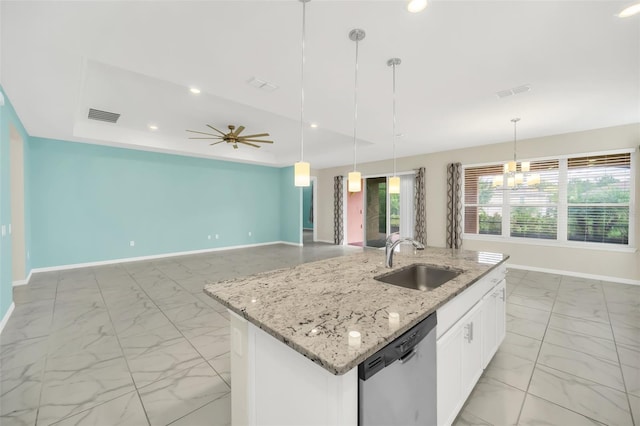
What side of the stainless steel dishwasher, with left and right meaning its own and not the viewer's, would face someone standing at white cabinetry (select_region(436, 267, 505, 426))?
left

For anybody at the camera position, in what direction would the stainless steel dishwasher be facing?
facing the viewer and to the right of the viewer

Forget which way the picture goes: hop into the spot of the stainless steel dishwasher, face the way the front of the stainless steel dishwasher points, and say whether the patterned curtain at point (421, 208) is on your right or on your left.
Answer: on your left

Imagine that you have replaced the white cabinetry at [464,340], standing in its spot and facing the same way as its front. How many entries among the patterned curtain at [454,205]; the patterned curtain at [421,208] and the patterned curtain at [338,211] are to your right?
0

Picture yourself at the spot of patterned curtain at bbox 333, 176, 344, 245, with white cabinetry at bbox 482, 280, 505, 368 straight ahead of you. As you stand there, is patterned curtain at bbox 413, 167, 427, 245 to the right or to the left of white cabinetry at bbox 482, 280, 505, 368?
left

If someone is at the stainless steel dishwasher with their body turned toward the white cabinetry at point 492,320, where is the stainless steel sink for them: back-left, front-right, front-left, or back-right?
front-left

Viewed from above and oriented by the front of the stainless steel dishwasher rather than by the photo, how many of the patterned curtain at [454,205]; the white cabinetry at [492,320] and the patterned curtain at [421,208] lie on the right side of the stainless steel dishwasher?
0

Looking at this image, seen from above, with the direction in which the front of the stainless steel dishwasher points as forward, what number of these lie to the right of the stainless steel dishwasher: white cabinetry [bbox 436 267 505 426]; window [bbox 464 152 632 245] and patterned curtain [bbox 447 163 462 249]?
0

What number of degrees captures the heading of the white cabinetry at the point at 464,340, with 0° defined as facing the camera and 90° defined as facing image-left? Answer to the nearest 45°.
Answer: approximately 270°

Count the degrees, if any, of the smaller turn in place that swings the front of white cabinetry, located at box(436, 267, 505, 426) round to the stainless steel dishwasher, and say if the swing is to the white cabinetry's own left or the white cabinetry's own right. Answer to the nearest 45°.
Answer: approximately 90° to the white cabinetry's own right

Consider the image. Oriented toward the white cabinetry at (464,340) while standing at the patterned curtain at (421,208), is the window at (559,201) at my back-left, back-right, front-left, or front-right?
front-left

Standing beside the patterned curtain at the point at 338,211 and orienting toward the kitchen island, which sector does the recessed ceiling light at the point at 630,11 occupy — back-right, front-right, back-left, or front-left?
front-left

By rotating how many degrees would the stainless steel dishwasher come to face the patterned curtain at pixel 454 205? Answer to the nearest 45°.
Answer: approximately 135° to its left

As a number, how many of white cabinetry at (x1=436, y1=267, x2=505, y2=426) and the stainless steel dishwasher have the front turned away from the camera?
0
